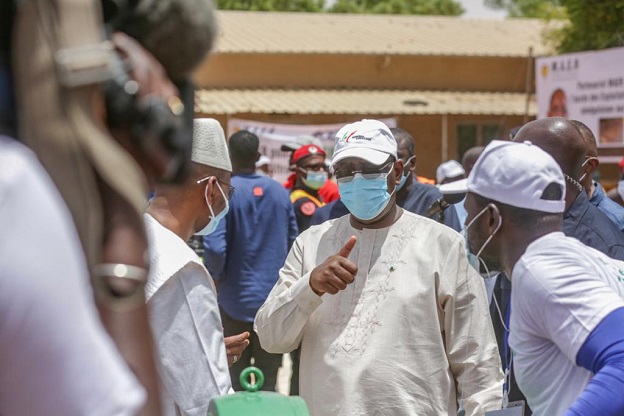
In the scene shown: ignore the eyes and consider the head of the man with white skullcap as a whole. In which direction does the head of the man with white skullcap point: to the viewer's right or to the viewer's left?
to the viewer's right

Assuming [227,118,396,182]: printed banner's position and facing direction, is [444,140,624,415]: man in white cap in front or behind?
in front

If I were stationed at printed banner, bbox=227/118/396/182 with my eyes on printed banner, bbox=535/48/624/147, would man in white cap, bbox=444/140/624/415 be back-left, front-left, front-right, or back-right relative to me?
front-right

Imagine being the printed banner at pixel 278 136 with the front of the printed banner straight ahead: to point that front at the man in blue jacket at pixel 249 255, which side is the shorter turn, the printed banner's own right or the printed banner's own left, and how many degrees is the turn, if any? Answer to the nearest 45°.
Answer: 0° — it already faces them

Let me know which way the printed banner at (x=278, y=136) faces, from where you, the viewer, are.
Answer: facing the viewer

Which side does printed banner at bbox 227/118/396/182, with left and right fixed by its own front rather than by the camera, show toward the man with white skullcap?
front

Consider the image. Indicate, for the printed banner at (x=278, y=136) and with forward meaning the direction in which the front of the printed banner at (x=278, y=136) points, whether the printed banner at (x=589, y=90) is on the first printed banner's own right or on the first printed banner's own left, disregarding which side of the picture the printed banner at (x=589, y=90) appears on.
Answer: on the first printed banner's own left
